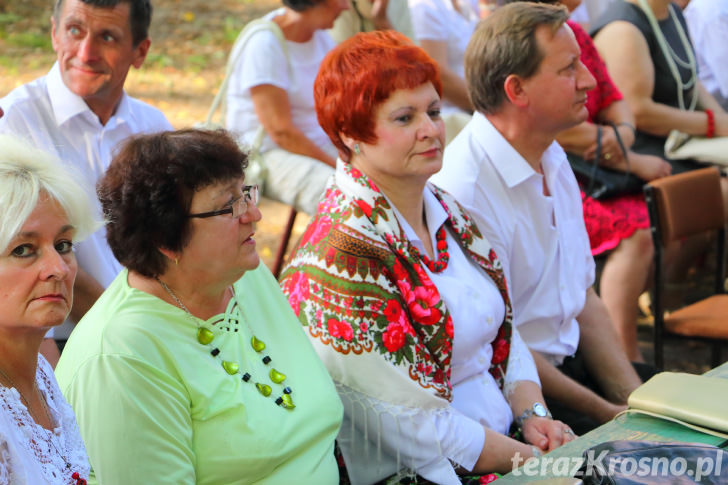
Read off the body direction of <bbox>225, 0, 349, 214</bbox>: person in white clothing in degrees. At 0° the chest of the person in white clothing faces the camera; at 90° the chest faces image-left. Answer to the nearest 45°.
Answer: approximately 315°

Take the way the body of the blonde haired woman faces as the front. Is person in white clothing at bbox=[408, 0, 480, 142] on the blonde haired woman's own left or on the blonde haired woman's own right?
on the blonde haired woman's own left

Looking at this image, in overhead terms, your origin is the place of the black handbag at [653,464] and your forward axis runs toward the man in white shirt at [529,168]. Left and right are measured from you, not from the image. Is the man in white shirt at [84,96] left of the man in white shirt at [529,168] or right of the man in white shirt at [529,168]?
left

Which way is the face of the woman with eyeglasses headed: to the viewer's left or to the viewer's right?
to the viewer's right

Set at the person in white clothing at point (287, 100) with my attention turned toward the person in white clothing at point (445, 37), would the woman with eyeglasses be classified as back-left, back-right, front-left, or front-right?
back-right

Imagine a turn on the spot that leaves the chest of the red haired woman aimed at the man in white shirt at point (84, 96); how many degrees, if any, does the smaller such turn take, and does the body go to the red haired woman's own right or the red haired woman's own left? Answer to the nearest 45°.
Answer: approximately 180°

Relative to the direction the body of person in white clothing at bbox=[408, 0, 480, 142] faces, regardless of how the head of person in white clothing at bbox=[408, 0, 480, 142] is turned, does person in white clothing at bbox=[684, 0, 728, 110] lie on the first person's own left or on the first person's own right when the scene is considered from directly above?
on the first person's own left

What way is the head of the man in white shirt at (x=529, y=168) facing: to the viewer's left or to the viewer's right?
to the viewer's right
